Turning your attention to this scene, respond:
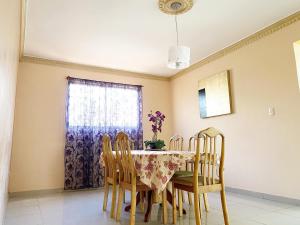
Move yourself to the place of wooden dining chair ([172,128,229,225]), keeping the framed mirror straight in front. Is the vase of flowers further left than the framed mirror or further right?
left

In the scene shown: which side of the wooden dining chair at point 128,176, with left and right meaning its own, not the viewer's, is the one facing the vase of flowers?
front

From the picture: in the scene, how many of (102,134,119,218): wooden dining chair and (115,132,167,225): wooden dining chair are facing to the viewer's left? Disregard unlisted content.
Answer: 0

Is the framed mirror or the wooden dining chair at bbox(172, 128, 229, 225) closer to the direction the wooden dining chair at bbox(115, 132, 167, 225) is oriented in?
the framed mirror

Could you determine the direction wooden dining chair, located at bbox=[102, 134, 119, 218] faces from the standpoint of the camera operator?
facing away from the viewer and to the right of the viewer

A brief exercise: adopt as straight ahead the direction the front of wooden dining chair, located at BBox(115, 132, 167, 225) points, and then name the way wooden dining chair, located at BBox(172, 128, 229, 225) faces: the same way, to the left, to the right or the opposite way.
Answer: to the left

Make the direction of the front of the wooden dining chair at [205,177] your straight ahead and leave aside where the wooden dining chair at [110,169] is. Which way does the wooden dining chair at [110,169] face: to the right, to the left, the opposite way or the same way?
to the right

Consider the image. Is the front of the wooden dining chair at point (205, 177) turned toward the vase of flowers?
yes

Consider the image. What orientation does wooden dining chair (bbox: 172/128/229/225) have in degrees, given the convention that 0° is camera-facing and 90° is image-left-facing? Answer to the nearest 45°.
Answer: approximately 135°

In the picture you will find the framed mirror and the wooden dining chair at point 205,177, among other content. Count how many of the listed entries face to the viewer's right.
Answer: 0

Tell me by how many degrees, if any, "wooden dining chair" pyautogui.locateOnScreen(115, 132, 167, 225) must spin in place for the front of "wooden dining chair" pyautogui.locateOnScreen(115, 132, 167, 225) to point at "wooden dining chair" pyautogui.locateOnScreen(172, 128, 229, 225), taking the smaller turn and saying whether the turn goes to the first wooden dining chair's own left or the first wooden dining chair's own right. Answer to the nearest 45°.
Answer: approximately 45° to the first wooden dining chair's own right

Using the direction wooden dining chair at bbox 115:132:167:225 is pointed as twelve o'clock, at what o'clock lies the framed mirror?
The framed mirror is roughly at 12 o'clock from the wooden dining chair.

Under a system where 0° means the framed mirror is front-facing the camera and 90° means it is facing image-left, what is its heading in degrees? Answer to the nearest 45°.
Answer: approximately 45°

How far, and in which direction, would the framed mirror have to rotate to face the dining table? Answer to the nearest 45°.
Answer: approximately 45° to its left

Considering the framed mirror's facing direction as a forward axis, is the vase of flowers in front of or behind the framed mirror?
in front

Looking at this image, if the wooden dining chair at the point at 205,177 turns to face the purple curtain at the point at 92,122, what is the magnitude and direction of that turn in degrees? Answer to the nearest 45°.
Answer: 0° — it already faces it

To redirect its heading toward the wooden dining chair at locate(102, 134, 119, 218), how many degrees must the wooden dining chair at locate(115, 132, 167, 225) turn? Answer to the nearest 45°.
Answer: approximately 90° to its left

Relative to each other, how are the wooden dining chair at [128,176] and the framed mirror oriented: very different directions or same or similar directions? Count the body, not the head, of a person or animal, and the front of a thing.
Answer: very different directions

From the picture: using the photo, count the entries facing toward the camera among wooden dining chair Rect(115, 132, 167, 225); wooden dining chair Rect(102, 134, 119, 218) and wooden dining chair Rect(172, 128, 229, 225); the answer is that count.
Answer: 0
